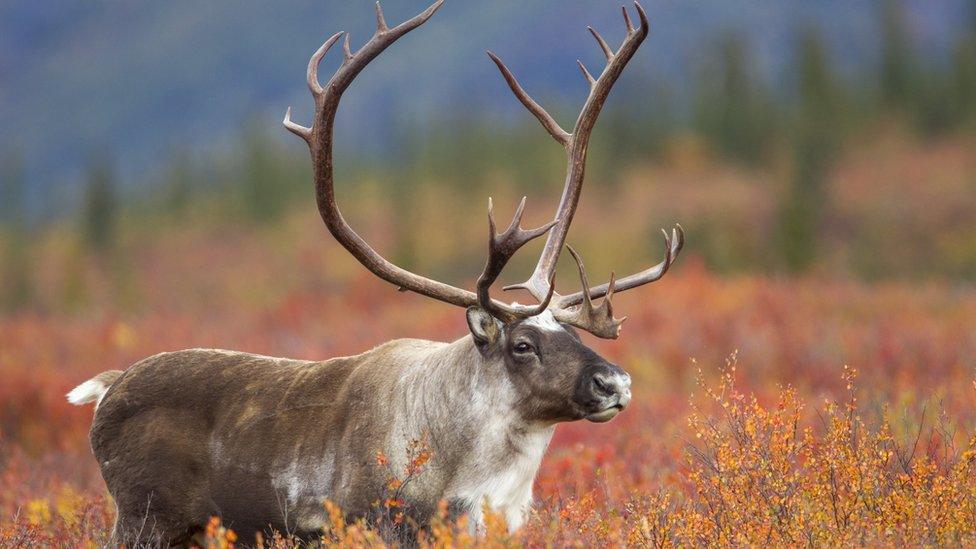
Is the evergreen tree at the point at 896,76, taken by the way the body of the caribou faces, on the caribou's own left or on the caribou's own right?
on the caribou's own left

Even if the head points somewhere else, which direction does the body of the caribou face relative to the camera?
to the viewer's right

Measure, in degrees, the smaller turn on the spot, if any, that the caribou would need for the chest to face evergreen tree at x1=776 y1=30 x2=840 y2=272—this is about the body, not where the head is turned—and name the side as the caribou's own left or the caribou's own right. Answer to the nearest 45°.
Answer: approximately 45° to the caribou's own left

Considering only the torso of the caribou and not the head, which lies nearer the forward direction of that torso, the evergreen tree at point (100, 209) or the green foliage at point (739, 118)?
the green foliage

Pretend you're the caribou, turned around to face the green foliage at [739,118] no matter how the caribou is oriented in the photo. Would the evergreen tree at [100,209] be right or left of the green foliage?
left

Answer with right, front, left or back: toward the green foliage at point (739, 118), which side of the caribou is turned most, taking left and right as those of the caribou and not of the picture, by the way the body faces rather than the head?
left

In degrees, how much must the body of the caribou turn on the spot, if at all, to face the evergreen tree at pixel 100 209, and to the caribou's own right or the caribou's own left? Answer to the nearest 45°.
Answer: approximately 90° to the caribou's own left

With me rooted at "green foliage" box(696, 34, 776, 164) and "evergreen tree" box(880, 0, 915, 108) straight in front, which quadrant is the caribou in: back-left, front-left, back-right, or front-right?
back-right
